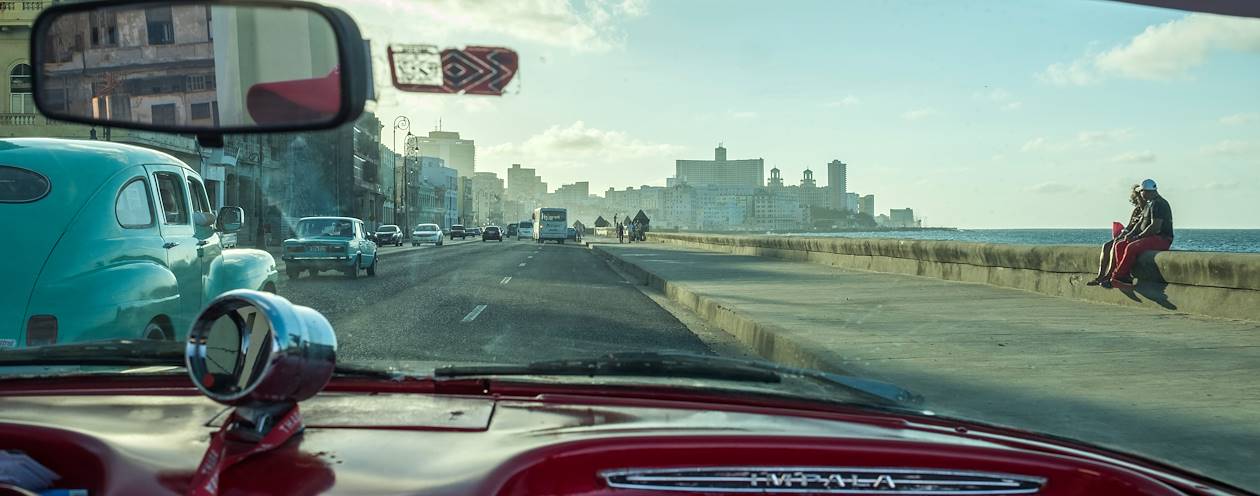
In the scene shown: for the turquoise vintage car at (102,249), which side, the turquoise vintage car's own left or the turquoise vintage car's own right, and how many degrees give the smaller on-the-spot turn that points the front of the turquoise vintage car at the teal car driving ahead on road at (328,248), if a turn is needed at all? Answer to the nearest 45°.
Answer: approximately 45° to the turquoise vintage car's own left

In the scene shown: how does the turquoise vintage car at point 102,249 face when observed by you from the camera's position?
facing away from the viewer and to the right of the viewer
